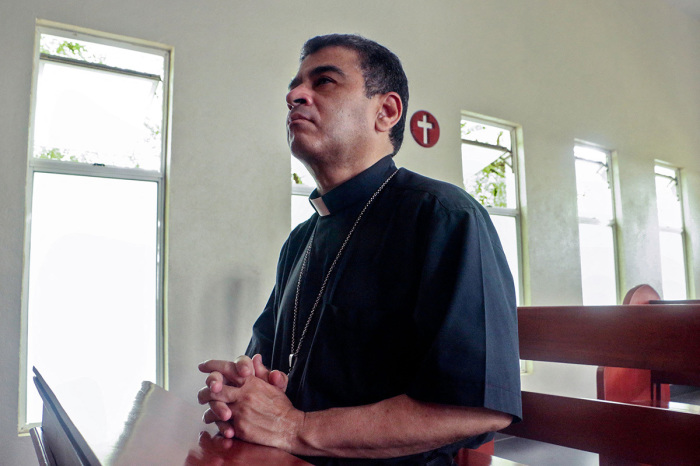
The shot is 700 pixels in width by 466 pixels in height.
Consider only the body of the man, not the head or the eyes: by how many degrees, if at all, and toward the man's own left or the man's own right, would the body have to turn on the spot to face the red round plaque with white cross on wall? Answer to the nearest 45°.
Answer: approximately 135° to the man's own right

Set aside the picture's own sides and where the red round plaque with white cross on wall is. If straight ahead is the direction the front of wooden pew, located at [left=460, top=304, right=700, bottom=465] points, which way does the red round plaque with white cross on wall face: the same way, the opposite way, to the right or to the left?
to the left

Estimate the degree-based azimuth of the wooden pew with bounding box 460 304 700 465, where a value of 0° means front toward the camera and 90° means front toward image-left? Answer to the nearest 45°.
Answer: approximately 45°

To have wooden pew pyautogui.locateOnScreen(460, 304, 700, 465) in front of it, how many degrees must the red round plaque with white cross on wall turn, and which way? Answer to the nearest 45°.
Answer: approximately 45° to its right

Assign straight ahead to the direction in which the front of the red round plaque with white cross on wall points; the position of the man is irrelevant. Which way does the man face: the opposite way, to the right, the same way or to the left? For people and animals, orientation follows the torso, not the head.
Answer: to the right

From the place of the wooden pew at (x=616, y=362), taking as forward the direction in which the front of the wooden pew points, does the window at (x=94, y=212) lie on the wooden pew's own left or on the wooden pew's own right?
on the wooden pew's own right

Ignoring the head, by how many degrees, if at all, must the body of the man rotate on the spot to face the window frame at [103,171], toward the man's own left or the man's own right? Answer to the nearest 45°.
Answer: approximately 90° to the man's own right

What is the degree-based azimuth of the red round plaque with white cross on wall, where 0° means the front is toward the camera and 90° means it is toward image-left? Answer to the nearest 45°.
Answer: approximately 315°

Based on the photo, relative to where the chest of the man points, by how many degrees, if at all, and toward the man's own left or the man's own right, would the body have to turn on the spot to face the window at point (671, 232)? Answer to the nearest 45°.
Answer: approximately 180°

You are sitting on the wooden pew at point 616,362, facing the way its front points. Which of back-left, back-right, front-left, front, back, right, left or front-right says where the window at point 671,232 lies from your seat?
back-right
